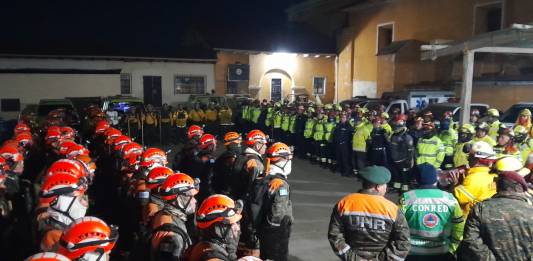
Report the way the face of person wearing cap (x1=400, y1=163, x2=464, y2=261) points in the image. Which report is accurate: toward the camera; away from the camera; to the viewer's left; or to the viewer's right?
away from the camera

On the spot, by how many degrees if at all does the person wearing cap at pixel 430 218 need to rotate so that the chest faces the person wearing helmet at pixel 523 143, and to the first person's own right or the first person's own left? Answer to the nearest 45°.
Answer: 0° — they already face them

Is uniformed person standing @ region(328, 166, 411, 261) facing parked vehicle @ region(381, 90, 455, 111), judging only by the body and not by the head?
yes

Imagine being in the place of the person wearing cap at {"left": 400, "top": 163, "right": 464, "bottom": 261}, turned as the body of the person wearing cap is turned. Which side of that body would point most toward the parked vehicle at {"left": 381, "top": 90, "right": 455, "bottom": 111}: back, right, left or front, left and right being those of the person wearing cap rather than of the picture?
front

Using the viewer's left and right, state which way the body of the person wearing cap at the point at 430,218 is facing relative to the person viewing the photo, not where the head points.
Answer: facing away from the viewer

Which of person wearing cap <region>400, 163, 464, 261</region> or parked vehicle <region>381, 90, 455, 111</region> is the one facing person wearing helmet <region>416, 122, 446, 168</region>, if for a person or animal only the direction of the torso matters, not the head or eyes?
person wearing cap <region>400, 163, 464, 261</region>

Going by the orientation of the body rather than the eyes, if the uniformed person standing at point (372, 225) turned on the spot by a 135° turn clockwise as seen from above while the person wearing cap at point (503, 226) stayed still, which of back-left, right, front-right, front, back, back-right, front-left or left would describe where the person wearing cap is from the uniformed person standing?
front-left

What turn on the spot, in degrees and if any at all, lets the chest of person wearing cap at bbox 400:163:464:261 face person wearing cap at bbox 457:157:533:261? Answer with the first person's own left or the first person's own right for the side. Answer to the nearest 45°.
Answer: approximately 90° to the first person's own right

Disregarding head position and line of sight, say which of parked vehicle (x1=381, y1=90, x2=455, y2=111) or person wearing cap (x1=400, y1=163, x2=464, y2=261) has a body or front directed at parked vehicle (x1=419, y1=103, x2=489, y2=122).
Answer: the person wearing cap

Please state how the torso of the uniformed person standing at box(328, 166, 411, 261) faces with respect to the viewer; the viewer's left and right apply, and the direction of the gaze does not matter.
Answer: facing away from the viewer

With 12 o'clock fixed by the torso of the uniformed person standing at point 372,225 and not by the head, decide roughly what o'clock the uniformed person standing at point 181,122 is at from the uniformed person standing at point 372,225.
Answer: the uniformed person standing at point 181,122 is roughly at 11 o'clock from the uniformed person standing at point 372,225.

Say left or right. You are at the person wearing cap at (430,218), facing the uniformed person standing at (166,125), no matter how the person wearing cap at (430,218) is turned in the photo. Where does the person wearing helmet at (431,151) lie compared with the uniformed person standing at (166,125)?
right
